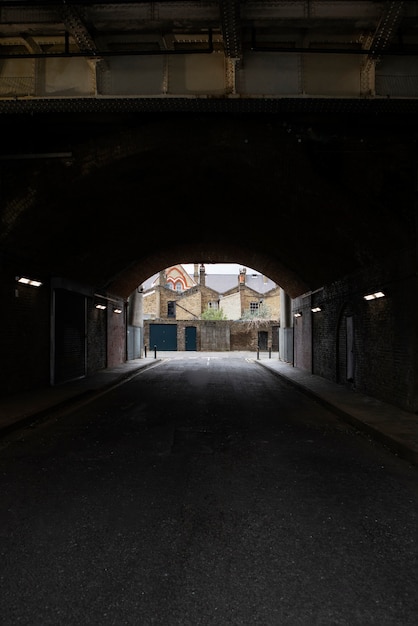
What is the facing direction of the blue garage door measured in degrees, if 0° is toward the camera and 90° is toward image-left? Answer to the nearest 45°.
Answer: approximately 0°

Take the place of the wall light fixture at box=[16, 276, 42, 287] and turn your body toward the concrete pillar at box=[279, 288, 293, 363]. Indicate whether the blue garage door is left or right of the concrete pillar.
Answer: left

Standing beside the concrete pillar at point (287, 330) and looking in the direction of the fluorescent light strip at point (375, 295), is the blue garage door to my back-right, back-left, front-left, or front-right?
back-right

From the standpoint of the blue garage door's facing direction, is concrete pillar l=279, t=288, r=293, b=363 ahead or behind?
ahead

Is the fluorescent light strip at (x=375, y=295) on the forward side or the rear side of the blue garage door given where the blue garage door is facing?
on the forward side

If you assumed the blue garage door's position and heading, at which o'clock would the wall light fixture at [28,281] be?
The wall light fixture is roughly at 12 o'clock from the blue garage door.
